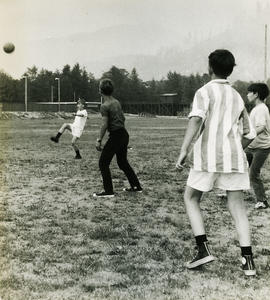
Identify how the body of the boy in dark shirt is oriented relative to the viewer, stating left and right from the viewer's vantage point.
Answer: facing away from the viewer and to the left of the viewer

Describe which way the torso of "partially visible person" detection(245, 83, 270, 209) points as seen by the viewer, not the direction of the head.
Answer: to the viewer's left

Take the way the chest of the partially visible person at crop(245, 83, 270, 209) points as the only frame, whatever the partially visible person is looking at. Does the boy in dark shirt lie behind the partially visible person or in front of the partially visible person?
in front

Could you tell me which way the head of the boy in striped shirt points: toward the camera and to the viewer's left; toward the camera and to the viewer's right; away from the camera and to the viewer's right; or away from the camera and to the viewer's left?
away from the camera and to the viewer's left

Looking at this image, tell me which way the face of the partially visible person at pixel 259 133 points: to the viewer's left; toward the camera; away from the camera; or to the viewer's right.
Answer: to the viewer's left

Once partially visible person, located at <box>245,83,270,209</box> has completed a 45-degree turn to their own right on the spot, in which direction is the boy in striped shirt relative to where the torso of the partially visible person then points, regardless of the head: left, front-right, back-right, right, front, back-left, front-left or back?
back-left
